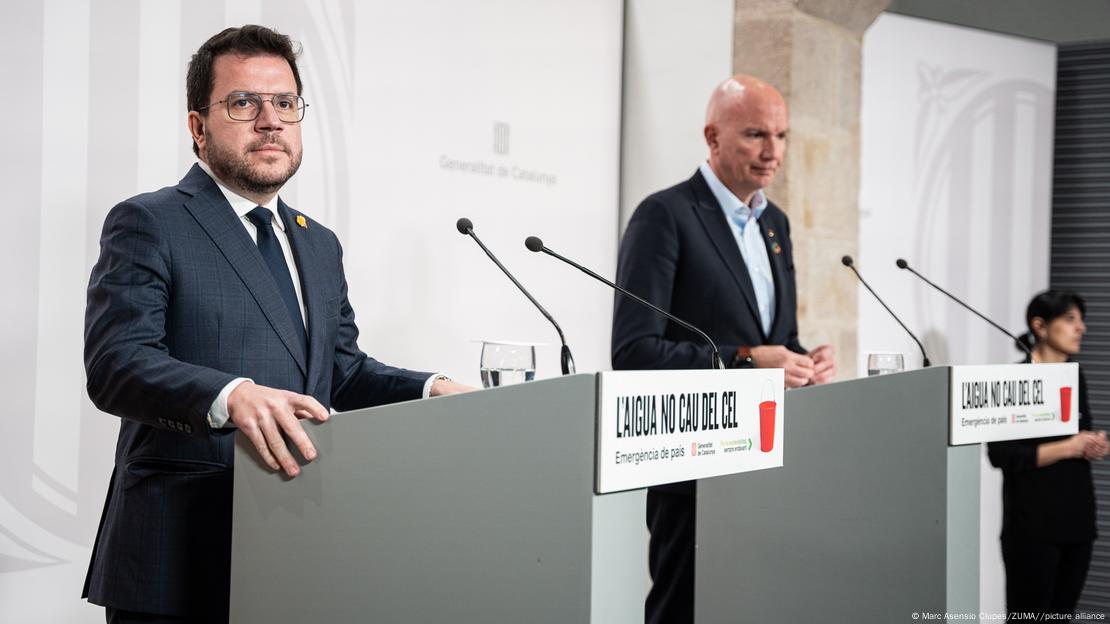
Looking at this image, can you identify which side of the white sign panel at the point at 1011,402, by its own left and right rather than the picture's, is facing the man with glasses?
right

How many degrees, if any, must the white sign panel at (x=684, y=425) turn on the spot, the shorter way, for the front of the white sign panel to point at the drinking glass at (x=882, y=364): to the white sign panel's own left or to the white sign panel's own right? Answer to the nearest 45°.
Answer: approximately 135° to the white sign panel's own left

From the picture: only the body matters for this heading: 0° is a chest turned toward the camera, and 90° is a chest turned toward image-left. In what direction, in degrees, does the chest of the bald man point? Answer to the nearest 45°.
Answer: approximately 315°

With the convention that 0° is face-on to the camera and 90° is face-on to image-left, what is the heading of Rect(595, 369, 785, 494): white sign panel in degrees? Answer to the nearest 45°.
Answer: approximately 315°

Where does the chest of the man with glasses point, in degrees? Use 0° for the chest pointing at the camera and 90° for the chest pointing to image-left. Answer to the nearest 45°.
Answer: approximately 315°

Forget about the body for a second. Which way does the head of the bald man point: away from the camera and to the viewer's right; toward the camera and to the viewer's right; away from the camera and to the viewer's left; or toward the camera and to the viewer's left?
toward the camera and to the viewer's right
